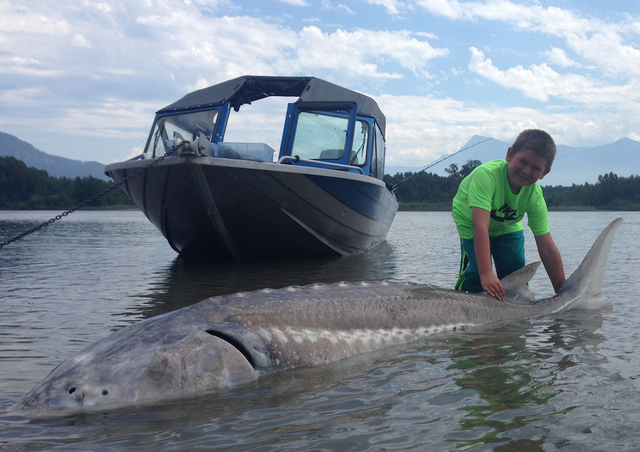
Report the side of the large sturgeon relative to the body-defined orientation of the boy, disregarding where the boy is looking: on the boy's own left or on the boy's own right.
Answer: on the boy's own right

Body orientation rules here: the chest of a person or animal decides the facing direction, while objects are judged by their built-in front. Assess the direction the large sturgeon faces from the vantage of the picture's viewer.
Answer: facing the viewer and to the left of the viewer

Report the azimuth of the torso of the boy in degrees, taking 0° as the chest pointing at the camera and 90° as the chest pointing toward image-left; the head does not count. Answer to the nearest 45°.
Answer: approximately 315°

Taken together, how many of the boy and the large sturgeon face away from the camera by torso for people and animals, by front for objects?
0

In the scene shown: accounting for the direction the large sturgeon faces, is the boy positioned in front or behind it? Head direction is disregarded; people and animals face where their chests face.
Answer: behind

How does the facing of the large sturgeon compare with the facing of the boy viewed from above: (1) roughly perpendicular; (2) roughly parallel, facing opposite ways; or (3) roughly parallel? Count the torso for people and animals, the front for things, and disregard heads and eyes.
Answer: roughly perpendicular
